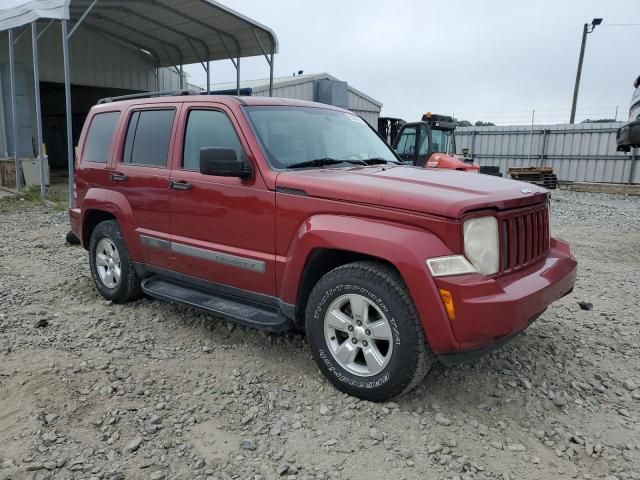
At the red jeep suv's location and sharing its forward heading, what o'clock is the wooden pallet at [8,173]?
The wooden pallet is roughly at 6 o'clock from the red jeep suv.

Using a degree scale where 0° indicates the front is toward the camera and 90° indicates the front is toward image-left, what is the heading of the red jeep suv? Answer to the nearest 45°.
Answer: approximately 315°

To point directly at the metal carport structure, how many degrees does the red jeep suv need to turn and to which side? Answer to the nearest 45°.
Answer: approximately 180°

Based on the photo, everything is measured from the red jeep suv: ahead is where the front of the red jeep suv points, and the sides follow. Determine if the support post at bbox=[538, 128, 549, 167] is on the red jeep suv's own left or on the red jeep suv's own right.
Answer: on the red jeep suv's own left

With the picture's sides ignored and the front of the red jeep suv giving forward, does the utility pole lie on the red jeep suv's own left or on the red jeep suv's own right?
on the red jeep suv's own left

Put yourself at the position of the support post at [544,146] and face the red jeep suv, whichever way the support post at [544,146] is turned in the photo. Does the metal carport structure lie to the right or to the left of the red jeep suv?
right

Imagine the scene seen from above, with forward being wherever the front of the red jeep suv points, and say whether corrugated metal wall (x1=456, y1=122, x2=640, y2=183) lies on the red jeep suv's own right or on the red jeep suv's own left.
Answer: on the red jeep suv's own left

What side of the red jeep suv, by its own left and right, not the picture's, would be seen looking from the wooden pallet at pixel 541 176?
left

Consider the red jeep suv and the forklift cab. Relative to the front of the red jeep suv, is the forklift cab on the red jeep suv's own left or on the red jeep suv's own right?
on the red jeep suv's own left
